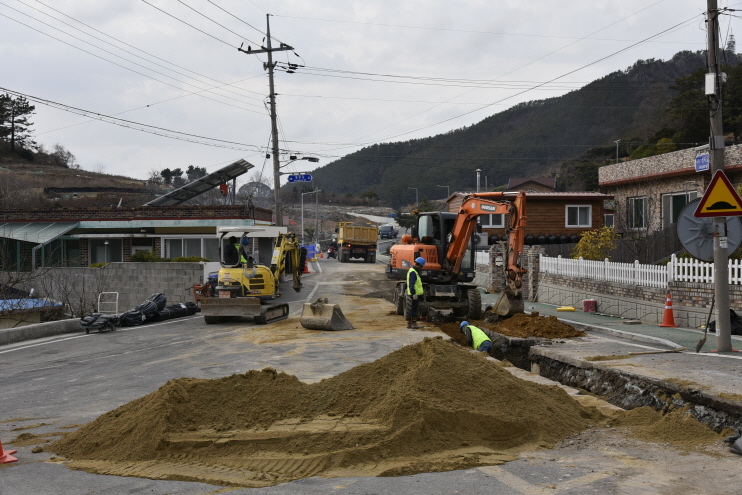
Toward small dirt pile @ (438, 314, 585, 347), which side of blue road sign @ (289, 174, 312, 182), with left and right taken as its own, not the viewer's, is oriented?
front

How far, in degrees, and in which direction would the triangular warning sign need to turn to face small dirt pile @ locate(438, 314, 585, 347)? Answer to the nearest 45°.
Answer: approximately 135° to its right

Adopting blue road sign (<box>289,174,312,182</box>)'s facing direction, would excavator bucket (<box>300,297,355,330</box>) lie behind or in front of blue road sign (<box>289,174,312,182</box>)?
in front

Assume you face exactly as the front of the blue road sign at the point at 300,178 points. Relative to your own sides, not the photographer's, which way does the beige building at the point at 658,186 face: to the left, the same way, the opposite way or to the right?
to the right

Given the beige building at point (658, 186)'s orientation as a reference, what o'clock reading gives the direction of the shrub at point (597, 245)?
The shrub is roughly at 11 o'clock from the beige building.

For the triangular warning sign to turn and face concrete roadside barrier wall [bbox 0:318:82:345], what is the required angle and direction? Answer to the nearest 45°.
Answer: approximately 90° to its right

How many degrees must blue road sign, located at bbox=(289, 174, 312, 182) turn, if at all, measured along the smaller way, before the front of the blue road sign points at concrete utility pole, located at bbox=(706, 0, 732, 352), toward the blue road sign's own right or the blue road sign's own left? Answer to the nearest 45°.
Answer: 0° — it already faces it

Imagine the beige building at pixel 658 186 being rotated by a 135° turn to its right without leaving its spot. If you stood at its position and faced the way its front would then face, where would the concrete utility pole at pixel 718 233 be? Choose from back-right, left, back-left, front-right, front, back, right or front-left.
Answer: back

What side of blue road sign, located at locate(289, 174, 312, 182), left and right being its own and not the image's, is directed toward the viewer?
front

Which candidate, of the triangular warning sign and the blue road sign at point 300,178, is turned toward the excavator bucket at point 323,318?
the blue road sign

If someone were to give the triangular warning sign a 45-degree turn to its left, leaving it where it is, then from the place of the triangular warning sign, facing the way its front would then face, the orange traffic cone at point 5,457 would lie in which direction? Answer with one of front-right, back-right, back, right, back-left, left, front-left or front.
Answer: right

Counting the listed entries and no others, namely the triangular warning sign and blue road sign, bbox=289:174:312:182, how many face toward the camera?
2

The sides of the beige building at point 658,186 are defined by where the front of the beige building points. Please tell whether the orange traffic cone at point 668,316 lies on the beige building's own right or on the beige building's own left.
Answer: on the beige building's own left

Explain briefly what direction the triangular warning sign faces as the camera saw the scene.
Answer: facing the viewer

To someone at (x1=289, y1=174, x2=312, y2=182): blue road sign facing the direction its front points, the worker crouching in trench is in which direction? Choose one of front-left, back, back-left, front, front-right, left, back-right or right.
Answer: front

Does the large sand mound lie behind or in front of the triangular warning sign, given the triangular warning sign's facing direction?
in front

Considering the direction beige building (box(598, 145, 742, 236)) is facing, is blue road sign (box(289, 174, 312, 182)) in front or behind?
in front

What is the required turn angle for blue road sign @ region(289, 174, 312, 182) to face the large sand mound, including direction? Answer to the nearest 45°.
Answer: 0° — it already faces it

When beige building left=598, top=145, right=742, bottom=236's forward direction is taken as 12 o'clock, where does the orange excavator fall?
The orange excavator is roughly at 11 o'clock from the beige building.
